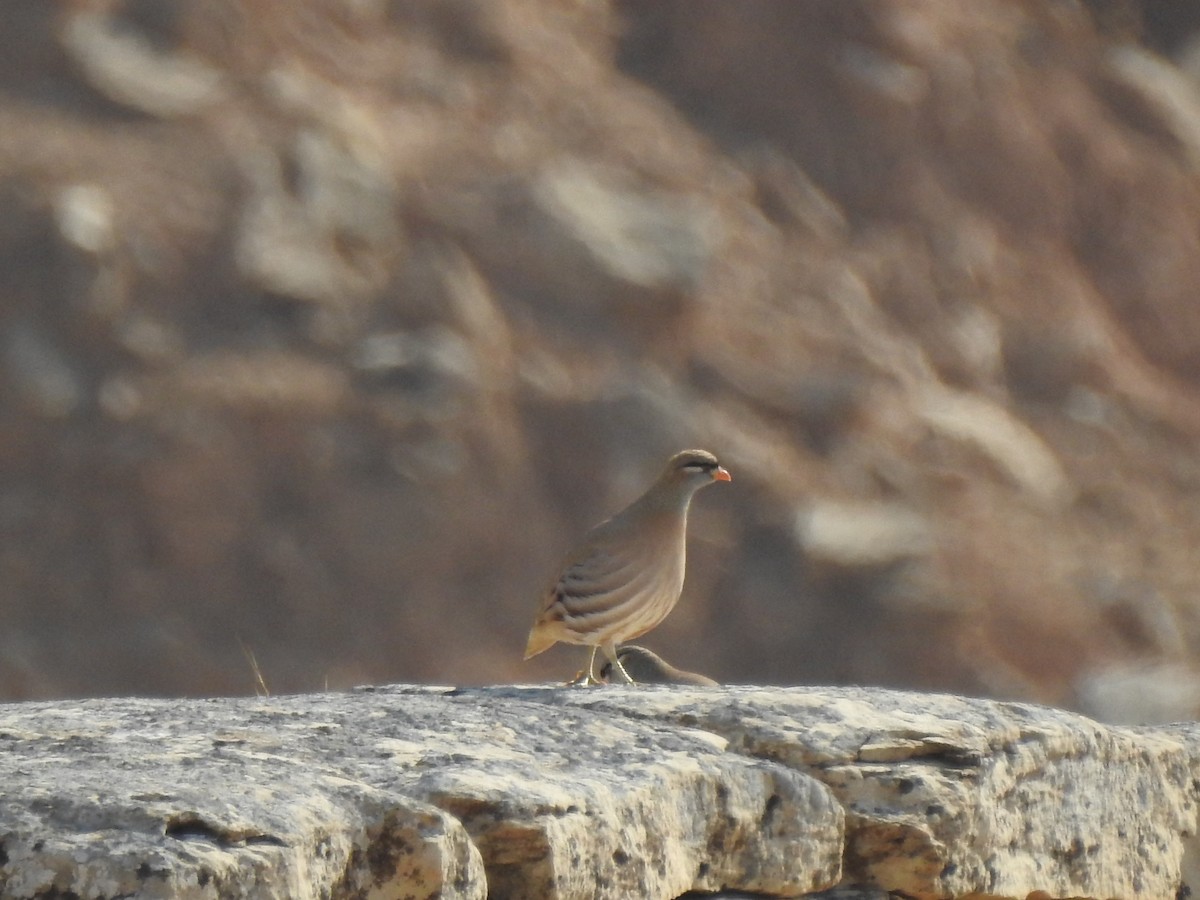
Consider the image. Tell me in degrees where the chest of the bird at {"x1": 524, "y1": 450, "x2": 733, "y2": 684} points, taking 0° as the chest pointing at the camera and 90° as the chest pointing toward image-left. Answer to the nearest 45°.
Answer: approximately 270°
